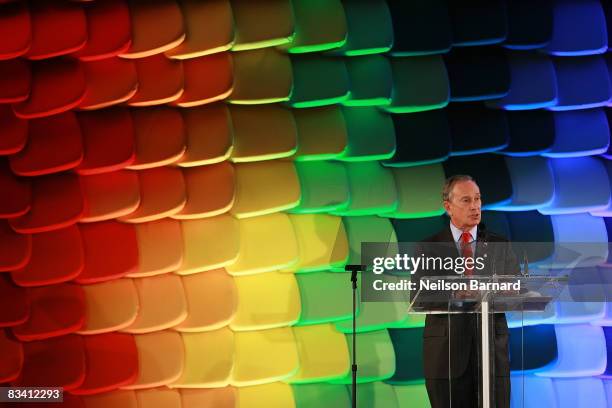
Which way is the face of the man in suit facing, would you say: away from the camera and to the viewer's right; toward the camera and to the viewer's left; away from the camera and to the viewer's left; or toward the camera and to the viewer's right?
toward the camera and to the viewer's right

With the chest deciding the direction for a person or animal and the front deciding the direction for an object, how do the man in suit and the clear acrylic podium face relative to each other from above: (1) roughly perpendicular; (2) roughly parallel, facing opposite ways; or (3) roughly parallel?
roughly parallel

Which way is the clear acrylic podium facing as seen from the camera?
toward the camera

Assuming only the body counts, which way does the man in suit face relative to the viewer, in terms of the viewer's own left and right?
facing the viewer
